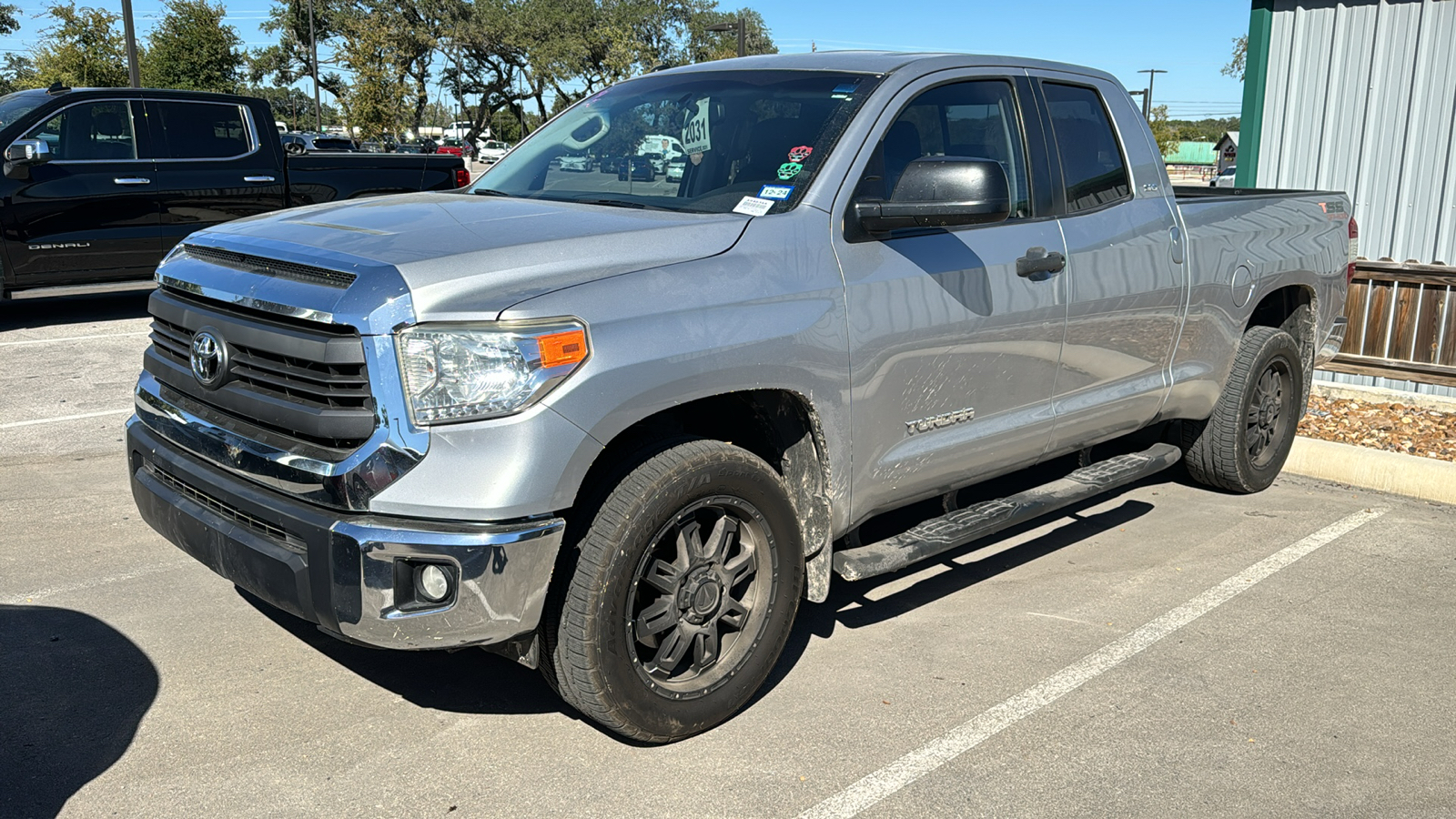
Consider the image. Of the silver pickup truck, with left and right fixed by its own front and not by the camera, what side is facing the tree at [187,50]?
right

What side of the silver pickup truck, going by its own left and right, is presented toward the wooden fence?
back

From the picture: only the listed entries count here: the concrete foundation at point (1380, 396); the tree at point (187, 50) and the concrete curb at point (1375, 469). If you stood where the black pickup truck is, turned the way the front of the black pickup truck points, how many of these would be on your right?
1

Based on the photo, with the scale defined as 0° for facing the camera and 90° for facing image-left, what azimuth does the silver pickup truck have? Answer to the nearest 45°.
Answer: approximately 45°

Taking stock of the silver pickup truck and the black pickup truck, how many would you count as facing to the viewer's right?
0

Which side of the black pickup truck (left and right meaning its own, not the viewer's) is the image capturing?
left

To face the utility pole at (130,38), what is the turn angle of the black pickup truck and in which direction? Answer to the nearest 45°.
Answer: approximately 90° to its right

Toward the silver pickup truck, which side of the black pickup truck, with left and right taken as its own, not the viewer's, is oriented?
left

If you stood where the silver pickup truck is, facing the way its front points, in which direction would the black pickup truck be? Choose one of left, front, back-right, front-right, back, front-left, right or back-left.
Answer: right

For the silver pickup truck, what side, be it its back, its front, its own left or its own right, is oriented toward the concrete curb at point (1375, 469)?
back

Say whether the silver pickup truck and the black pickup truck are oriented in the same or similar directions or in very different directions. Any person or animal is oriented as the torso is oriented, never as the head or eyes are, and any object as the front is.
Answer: same or similar directions

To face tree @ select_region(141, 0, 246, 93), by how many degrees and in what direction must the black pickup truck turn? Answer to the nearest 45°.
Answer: approximately 90° to its right

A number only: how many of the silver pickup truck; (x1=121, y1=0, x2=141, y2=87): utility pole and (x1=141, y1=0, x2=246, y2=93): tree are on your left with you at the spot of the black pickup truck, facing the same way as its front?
1
